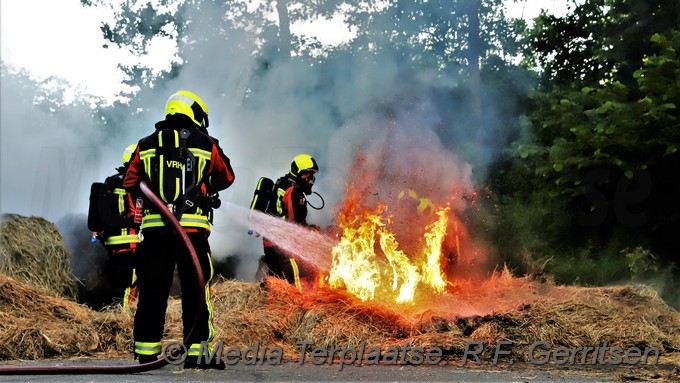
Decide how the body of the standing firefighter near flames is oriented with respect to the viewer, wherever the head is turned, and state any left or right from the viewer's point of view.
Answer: facing to the right of the viewer

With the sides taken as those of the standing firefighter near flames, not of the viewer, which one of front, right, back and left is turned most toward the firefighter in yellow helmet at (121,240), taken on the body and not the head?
back

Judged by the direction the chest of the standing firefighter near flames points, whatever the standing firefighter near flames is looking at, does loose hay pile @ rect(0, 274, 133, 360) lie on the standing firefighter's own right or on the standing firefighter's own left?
on the standing firefighter's own right

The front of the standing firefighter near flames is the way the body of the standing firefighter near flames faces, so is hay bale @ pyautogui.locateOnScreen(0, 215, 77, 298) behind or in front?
behind

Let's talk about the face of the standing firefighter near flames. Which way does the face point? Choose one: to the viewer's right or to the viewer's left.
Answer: to the viewer's right

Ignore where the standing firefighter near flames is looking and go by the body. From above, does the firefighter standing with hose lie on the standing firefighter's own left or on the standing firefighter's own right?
on the standing firefighter's own right
